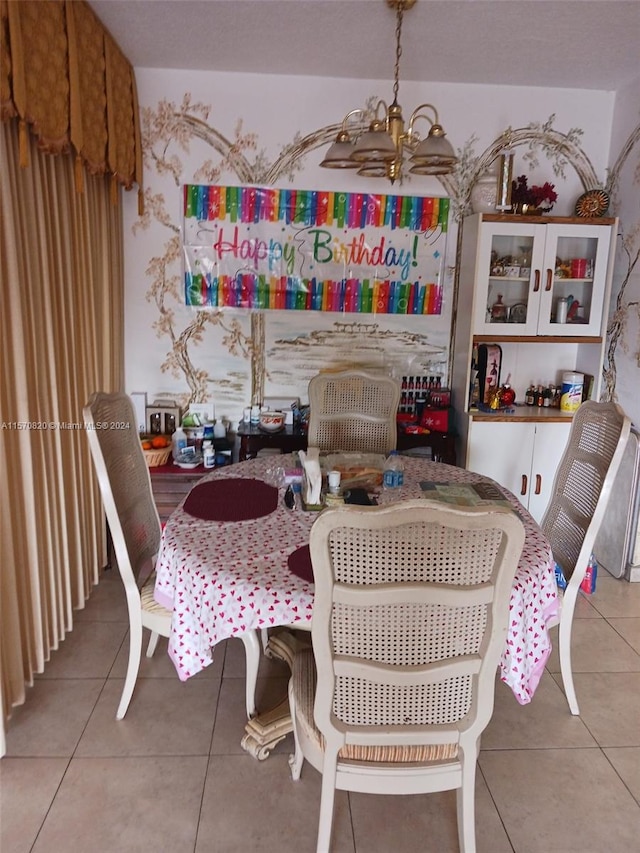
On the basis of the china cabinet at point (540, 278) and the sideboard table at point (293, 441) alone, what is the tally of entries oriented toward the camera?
2

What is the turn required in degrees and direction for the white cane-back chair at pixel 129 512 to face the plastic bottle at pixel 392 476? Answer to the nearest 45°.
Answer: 0° — it already faces it

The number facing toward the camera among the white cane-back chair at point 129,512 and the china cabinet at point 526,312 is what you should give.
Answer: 1

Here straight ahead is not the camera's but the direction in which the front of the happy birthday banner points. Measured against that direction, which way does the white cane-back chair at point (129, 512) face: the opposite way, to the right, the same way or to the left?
to the left

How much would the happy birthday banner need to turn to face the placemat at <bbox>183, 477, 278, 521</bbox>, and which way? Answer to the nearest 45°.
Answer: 0° — it already faces it

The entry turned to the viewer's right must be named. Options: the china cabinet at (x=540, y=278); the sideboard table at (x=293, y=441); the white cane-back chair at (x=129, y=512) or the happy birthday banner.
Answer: the white cane-back chair

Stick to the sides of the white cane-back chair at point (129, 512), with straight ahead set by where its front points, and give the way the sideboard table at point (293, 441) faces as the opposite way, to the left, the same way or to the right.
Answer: to the right

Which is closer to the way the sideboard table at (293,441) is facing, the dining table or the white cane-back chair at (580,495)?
the dining table

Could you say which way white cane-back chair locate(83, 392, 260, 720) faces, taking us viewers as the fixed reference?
facing to the right of the viewer

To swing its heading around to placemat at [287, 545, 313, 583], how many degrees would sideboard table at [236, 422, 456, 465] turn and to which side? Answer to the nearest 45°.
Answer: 0° — it already faces it
